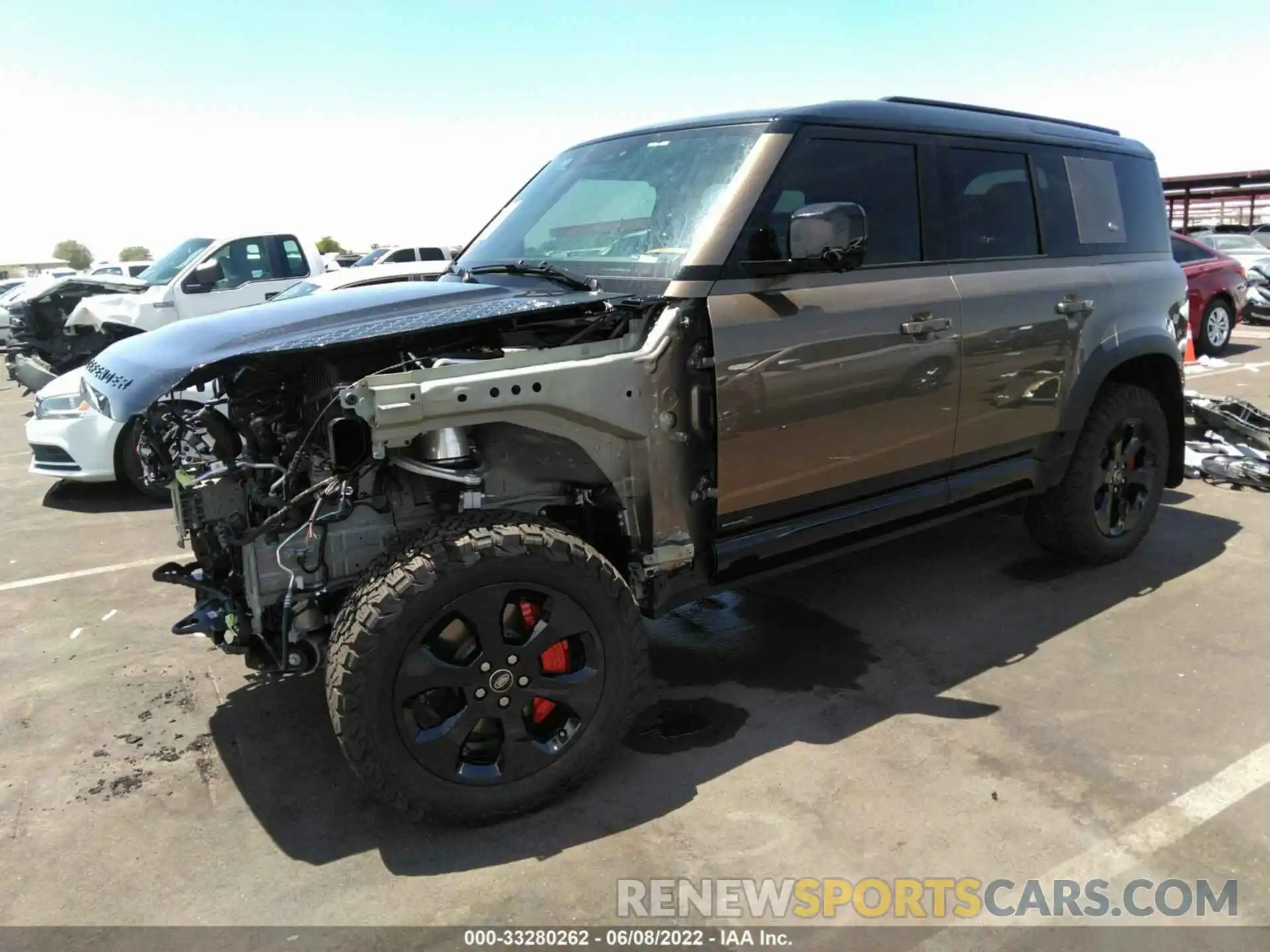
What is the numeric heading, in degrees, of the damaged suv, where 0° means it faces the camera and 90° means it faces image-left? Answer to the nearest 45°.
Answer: approximately 45°

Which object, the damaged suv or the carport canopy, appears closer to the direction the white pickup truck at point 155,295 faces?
the damaged suv

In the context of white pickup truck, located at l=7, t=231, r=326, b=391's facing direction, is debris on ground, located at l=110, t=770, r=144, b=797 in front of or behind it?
in front

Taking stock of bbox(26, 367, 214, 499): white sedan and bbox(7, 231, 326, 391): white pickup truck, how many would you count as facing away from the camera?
0

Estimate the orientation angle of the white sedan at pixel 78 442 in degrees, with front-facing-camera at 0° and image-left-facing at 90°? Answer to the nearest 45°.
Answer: approximately 45°

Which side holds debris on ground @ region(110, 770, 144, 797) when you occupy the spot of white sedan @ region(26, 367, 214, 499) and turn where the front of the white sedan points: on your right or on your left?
on your left

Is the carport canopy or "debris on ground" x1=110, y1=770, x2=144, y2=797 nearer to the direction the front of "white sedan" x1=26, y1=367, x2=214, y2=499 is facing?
the debris on ground

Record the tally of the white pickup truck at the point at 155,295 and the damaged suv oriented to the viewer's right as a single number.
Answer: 0

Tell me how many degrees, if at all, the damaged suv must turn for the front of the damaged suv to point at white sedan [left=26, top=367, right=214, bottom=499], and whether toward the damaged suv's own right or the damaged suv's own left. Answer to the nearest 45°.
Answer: approximately 90° to the damaged suv's own right

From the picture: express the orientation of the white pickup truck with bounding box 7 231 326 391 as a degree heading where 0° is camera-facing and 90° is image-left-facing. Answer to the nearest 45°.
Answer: approximately 45°

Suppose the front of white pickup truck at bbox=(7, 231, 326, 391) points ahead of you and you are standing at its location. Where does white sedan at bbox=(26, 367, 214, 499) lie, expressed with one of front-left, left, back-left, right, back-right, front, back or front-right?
front-left

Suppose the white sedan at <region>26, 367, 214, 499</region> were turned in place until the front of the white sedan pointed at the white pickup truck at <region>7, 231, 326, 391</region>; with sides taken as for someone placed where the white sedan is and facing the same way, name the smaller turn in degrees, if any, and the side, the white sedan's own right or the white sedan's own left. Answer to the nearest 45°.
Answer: approximately 135° to the white sedan's own right
